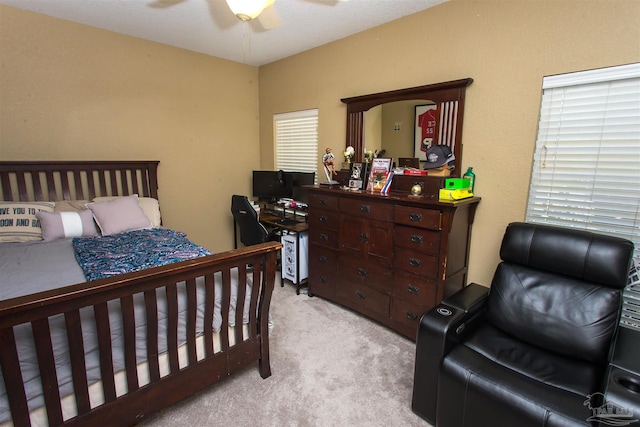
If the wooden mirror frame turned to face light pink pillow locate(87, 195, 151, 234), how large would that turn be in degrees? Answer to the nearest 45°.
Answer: approximately 45° to its right

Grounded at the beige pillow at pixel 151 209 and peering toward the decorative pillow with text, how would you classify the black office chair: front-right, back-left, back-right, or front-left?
back-left

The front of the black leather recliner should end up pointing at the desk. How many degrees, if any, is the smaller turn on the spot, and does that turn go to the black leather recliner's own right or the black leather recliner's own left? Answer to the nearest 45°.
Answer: approximately 45° to the black leather recliner's own right

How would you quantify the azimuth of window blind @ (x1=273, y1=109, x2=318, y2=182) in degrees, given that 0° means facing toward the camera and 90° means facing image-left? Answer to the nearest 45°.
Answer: approximately 45°

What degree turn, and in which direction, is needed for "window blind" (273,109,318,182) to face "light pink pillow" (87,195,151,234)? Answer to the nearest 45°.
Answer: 0° — it already faces it

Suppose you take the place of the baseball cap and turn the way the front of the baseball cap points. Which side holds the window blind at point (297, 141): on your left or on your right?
on your right

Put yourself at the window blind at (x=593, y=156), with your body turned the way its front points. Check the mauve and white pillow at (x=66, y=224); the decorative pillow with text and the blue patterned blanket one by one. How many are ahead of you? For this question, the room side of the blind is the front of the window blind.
3

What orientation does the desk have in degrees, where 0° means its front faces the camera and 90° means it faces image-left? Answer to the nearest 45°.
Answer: approximately 45°

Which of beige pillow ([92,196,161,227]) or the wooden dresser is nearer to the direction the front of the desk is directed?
the beige pillow
